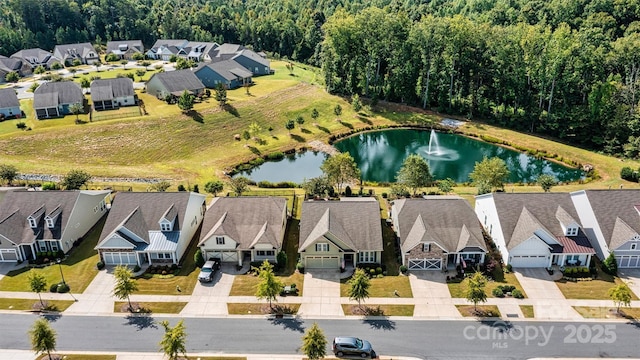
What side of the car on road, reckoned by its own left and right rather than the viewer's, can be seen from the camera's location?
right

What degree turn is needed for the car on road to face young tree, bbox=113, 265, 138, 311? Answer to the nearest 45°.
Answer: approximately 180°

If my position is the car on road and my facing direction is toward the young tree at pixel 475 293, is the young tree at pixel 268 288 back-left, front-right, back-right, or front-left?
back-left

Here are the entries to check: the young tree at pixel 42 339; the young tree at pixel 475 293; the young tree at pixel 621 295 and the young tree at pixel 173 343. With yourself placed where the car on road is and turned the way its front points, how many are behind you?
2

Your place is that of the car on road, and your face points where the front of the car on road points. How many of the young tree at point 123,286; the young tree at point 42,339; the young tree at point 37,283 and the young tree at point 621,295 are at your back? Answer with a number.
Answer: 3

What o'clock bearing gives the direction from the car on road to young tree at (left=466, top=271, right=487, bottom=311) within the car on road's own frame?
The young tree is roughly at 11 o'clock from the car on road.

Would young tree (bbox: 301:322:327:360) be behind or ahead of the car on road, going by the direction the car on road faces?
behind

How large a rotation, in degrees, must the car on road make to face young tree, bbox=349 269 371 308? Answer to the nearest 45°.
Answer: approximately 90° to its left

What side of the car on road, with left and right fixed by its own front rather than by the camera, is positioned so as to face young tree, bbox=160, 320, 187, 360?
back

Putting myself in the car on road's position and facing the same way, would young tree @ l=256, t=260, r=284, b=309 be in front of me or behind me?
behind

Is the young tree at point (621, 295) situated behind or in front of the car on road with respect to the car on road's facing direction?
in front

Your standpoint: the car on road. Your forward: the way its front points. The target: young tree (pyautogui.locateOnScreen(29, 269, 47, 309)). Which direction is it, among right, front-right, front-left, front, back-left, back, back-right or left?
back
